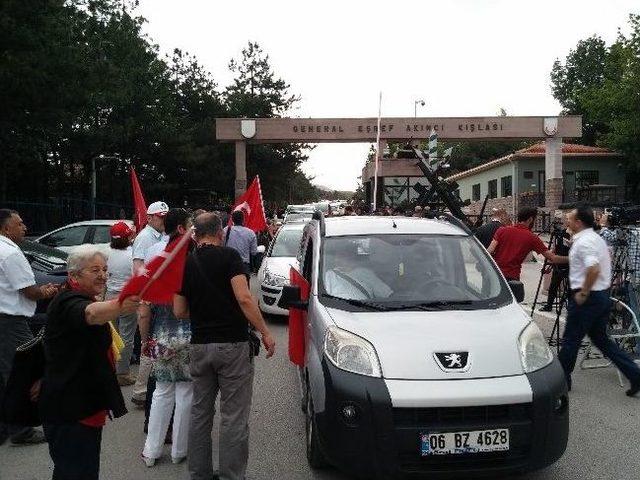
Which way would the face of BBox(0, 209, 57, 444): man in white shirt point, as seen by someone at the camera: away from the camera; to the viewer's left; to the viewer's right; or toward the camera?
to the viewer's right

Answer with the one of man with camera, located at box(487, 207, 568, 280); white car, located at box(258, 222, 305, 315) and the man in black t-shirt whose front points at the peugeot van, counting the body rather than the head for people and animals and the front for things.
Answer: the white car

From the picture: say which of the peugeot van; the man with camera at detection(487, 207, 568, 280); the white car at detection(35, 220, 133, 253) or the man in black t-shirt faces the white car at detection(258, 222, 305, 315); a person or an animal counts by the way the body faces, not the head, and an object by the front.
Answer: the man in black t-shirt

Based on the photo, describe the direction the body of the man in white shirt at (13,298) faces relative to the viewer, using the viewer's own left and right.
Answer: facing to the right of the viewer

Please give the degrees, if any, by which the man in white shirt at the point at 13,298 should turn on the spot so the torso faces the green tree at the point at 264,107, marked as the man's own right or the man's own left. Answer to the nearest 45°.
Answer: approximately 90° to the man's own left

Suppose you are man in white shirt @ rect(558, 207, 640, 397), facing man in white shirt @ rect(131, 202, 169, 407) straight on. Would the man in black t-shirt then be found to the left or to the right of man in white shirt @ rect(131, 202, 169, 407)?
left

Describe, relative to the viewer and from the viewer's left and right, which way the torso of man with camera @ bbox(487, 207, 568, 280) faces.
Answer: facing away from the viewer and to the right of the viewer

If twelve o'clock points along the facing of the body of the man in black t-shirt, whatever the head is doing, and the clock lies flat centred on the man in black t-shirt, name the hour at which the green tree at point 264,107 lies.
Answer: The green tree is roughly at 12 o'clock from the man in black t-shirt.
